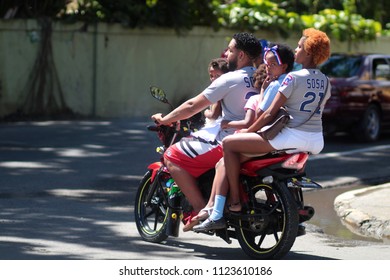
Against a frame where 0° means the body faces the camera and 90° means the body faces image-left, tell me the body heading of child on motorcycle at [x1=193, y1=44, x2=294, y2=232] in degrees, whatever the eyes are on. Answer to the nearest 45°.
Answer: approximately 90°

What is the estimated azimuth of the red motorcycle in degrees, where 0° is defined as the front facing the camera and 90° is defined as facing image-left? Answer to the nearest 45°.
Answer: approximately 135°
